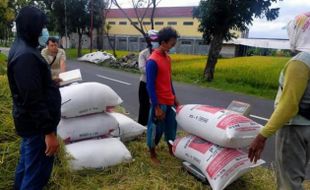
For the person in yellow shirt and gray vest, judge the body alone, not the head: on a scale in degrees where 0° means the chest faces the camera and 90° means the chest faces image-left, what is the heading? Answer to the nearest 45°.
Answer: approximately 135°

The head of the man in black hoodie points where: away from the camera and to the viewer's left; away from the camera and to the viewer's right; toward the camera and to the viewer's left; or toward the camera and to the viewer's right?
away from the camera and to the viewer's right

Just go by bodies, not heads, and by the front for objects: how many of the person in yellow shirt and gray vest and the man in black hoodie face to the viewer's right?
1

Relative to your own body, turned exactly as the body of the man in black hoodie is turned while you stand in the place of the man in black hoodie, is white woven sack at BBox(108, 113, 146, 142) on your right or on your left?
on your left

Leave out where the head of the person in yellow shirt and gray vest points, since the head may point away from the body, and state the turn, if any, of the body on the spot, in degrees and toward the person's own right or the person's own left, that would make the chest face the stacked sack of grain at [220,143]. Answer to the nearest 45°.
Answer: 0° — they already face it

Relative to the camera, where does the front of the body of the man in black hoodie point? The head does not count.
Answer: to the viewer's right

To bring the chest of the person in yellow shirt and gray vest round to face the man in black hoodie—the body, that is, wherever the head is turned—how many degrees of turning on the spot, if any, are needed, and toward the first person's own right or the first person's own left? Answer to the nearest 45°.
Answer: approximately 45° to the first person's own left
